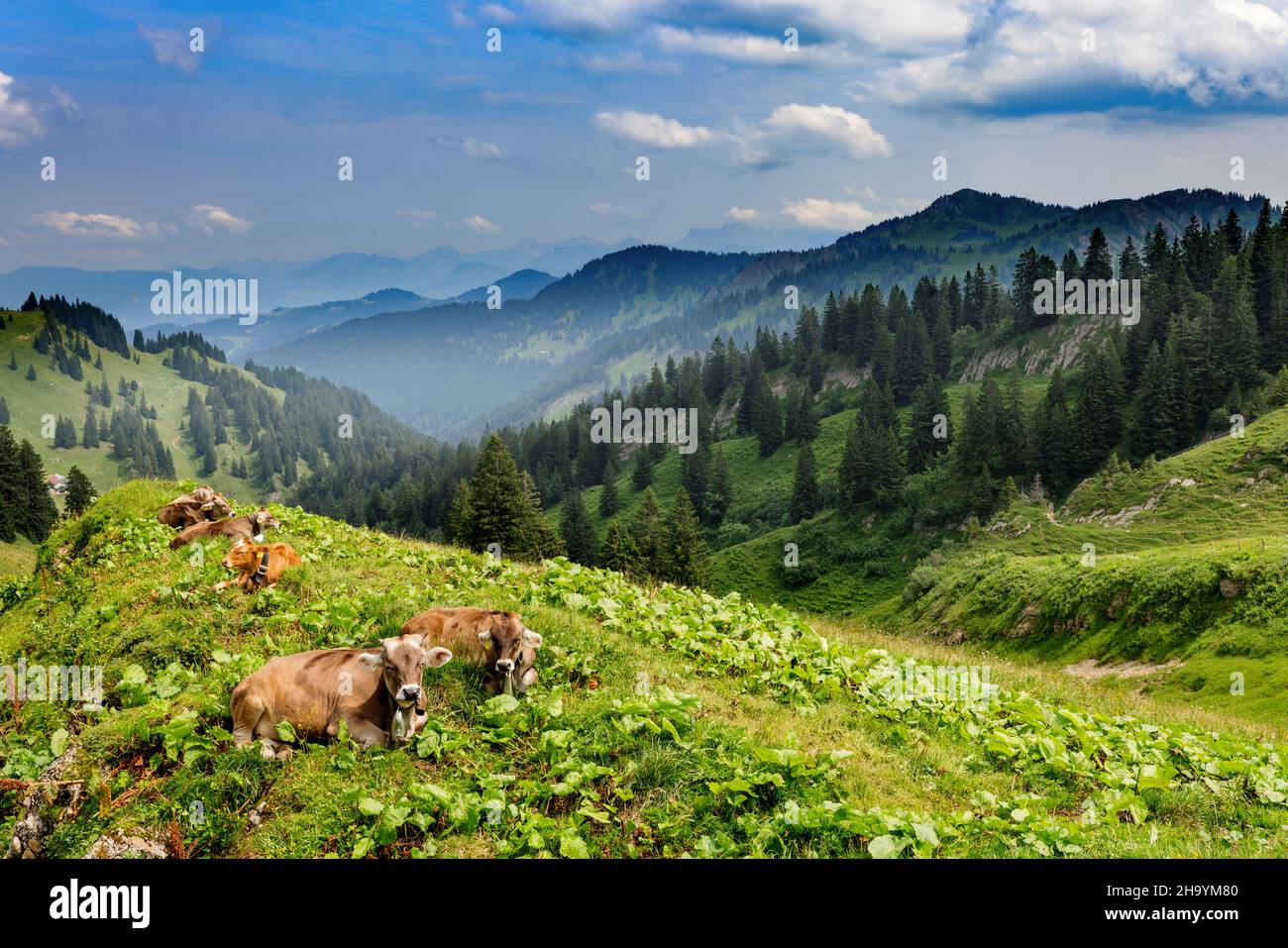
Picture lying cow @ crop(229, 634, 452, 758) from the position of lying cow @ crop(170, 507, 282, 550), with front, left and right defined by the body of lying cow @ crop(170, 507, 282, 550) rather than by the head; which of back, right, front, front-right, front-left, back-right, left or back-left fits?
right

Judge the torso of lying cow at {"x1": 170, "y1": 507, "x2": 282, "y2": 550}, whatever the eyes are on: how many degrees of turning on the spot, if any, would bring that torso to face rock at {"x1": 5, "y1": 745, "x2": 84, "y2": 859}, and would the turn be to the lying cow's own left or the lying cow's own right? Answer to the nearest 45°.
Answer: approximately 90° to the lying cow's own right

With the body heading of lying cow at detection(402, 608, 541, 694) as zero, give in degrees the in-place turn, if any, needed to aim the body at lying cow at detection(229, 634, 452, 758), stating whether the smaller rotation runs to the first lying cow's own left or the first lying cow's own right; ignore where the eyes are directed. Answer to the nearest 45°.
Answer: approximately 90° to the first lying cow's own right

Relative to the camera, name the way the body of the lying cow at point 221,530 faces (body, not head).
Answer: to the viewer's right

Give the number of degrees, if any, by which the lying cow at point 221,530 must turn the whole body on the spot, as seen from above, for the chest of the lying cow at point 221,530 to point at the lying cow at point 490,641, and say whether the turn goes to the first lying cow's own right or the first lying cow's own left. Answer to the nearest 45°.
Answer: approximately 90° to the first lying cow's own right

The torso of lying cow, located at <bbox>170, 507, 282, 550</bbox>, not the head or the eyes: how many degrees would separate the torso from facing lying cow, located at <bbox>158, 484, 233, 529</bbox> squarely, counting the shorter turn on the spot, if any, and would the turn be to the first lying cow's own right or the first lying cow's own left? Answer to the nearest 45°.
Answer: approximately 90° to the first lying cow's own left

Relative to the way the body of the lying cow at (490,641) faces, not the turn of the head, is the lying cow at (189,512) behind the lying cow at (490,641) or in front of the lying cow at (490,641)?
behind

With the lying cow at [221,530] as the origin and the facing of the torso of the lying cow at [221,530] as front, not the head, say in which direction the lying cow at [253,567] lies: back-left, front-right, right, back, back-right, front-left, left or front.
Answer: right

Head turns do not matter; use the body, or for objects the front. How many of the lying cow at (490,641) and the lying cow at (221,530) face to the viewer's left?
0

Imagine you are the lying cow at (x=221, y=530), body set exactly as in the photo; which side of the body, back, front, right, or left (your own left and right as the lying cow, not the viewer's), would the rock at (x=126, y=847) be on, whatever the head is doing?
right

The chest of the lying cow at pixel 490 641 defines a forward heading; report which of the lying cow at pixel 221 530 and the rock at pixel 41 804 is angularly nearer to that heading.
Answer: the rock
